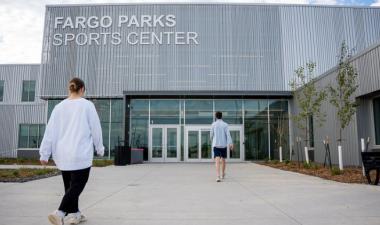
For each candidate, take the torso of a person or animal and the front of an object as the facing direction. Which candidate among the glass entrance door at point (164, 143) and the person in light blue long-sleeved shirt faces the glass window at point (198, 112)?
the person in light blue long-sleeved shirt

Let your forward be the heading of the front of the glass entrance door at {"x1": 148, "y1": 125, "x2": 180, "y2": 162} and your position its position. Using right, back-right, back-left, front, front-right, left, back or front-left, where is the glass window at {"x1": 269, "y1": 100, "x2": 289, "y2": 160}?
left

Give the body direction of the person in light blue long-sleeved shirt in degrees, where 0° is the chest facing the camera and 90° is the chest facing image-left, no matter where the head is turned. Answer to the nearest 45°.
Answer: approximately 180°

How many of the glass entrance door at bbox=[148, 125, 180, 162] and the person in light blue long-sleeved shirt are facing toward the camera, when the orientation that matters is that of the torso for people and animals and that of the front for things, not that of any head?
1

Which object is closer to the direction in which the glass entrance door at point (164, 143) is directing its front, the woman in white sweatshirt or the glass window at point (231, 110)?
the woman in white sweatshirt

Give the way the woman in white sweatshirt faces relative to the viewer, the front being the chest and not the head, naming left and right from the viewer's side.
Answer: facing away from the viewer and to the right of the viewer

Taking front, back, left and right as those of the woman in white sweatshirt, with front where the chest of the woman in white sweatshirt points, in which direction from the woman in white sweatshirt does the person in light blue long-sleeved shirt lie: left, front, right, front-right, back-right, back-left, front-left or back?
front

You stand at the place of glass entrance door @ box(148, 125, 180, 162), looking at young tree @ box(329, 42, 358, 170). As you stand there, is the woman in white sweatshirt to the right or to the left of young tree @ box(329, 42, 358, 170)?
right

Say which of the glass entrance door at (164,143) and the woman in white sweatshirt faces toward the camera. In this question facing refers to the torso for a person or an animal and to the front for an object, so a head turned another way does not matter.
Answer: the glass entrance door

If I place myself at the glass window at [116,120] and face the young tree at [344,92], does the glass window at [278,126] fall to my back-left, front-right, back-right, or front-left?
front-left

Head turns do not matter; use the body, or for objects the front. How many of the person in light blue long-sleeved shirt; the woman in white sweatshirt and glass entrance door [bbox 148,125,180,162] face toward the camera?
1

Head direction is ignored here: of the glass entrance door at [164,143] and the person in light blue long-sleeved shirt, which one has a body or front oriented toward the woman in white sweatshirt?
the glass entrance door

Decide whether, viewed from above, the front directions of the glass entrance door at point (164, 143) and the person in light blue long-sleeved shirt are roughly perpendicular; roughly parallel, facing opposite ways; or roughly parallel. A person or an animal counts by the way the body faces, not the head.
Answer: roughly parallel, facing opposite ways

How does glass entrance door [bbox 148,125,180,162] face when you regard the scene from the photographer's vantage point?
facing the viewer

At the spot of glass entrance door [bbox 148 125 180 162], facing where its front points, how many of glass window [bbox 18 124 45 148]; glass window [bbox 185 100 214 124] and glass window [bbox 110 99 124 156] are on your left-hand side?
1

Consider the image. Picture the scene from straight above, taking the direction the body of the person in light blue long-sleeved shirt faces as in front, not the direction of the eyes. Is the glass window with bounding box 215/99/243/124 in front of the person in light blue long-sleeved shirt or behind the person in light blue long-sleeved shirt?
in front
